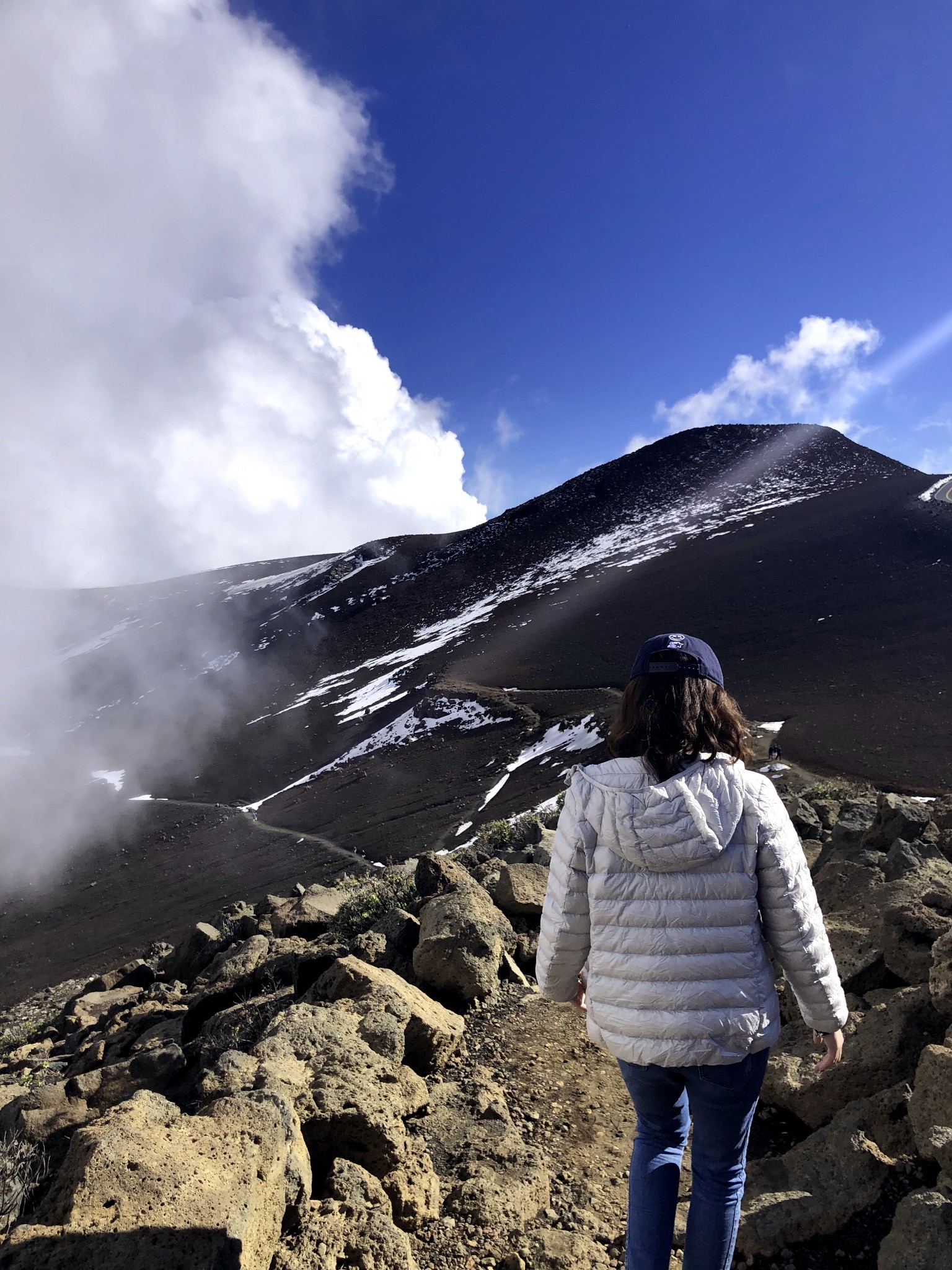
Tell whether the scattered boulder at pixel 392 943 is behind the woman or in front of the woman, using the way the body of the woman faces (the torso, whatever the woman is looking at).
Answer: in front

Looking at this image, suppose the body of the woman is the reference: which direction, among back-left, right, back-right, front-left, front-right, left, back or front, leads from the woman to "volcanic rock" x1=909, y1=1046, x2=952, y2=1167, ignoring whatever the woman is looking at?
front-right

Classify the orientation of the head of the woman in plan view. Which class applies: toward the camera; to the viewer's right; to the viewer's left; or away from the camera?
away from the camera

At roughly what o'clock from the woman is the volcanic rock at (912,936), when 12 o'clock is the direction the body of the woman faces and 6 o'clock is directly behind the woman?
The volcanic rock is roughly at 1 o'clock from the woman.

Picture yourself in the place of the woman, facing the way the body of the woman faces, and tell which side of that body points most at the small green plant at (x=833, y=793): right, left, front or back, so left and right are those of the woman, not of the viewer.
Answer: front

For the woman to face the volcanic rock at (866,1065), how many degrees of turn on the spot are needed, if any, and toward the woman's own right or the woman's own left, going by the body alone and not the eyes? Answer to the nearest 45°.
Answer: approximately 45° to the woman's own right

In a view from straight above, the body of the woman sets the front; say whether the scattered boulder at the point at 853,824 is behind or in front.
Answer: in front

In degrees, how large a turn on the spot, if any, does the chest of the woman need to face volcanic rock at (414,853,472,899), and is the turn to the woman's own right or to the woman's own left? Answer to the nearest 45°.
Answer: approximately 45° to the woman's own left

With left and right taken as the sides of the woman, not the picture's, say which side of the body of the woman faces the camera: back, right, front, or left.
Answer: back

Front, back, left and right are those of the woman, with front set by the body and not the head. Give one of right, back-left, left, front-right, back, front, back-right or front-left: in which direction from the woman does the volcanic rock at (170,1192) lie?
left

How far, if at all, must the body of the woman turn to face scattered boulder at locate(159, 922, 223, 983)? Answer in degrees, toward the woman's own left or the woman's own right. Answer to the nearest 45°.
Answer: approximately 45° to the woman's own left

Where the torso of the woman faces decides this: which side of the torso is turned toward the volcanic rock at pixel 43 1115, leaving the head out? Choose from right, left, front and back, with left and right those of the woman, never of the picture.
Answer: left
